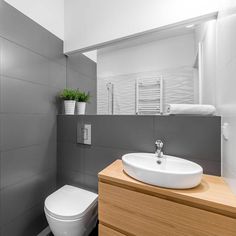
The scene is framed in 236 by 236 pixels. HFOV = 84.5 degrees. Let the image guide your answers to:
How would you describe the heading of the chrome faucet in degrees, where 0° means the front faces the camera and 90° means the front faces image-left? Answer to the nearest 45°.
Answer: approximately 0°

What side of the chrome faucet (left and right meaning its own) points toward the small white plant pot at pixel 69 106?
right
